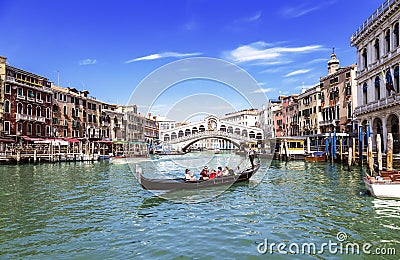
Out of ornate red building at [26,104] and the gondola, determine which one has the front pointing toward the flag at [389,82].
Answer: the ornate red building

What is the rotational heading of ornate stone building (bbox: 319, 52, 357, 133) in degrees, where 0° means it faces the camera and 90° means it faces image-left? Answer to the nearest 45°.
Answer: approximately 45°

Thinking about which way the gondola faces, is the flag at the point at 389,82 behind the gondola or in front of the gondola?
behind

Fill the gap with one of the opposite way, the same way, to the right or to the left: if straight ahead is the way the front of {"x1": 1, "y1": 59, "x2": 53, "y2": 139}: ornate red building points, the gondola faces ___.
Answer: the opposite way

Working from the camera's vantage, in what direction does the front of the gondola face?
facing to the left of the viewer

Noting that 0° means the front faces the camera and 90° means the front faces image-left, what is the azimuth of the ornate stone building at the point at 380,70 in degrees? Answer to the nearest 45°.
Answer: approximately 45°
